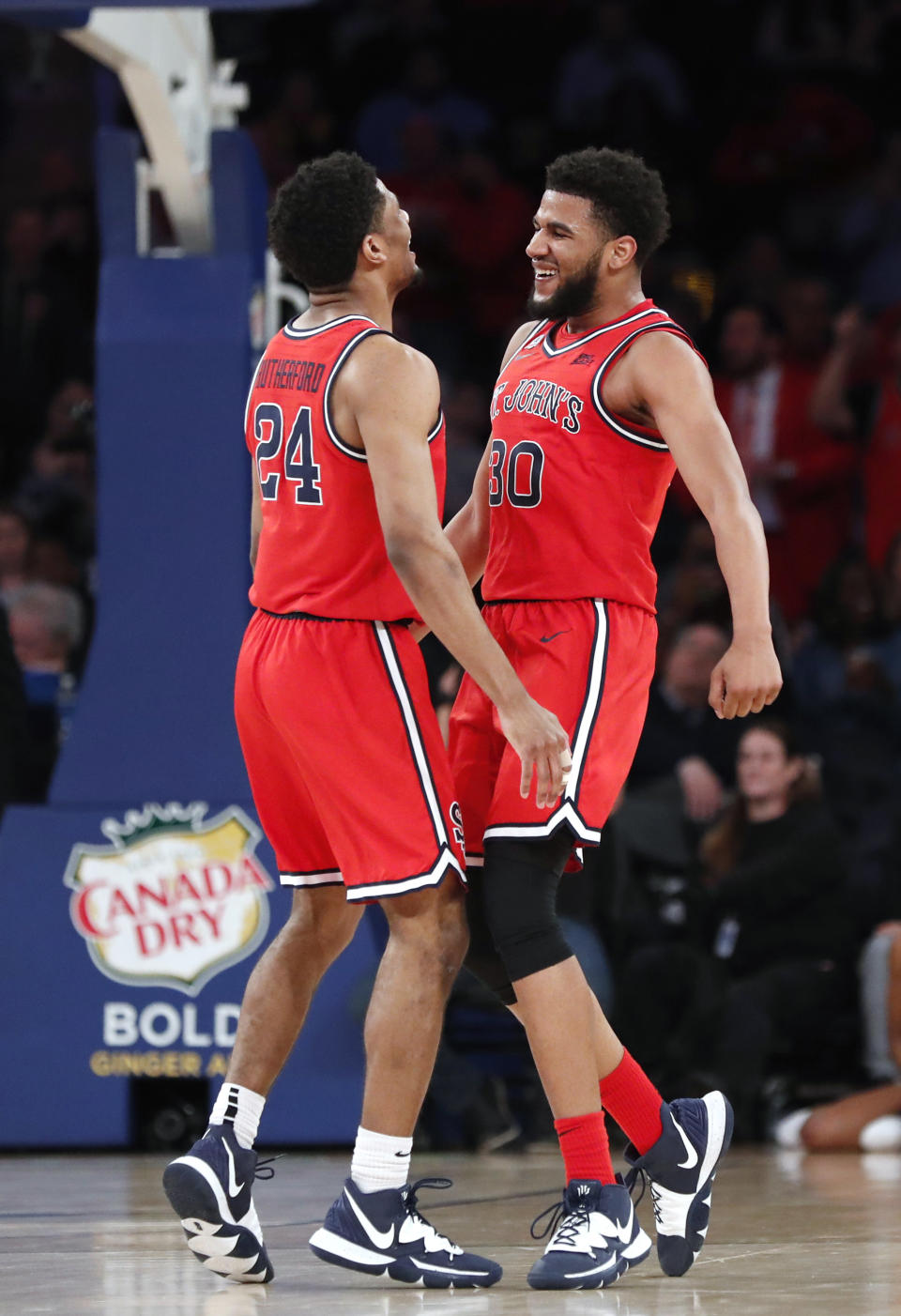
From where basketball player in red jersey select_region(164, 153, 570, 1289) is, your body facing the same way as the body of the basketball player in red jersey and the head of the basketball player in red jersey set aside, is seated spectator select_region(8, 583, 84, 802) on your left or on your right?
on your left

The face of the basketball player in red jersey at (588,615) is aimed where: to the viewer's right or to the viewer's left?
to the viewer's left

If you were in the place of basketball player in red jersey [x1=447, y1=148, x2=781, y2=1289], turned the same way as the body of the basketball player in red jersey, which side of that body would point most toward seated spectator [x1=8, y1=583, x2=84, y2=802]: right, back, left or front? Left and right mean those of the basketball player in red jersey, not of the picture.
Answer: right

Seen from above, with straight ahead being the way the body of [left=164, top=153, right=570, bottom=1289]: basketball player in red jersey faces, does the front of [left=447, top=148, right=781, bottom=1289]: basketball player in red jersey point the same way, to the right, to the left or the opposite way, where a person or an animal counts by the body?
the opposite way

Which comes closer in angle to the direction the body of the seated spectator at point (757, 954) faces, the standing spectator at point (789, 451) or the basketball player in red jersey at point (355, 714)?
the basketball player in red jersey

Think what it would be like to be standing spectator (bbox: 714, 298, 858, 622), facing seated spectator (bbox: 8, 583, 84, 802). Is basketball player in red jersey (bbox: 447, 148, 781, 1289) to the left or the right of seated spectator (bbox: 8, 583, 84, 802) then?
left

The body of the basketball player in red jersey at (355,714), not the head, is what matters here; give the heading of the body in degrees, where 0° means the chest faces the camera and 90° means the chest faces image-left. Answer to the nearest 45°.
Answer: approximately 225°

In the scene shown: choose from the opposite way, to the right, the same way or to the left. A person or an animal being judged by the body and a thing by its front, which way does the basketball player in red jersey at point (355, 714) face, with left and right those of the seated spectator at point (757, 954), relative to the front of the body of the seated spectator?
the opposite way
